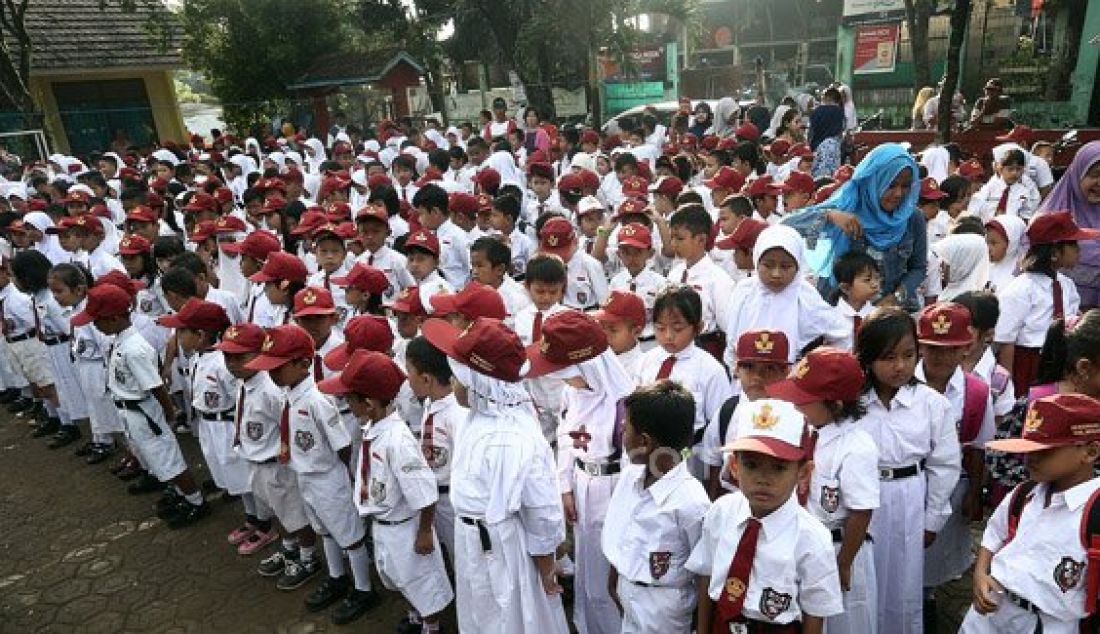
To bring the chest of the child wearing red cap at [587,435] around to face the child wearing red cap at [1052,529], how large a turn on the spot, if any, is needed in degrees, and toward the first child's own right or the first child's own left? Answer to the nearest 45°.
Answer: approximately 90° to the first child's own left

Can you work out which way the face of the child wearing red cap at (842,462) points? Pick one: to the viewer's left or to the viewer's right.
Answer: to the viewer's left

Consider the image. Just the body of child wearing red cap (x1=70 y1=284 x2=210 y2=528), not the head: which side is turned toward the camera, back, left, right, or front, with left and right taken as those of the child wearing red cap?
left

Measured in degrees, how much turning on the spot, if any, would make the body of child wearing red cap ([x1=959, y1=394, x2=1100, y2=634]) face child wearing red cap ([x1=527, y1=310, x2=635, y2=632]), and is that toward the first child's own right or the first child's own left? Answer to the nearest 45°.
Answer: approximately 45° to the first child's own right

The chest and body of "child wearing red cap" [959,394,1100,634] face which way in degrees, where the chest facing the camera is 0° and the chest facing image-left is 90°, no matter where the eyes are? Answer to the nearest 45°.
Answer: approximately 45°

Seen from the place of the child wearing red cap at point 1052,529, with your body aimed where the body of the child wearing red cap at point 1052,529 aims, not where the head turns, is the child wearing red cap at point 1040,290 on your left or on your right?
on your right

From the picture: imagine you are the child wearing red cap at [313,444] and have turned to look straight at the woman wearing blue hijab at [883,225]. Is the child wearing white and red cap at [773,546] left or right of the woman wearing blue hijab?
right
